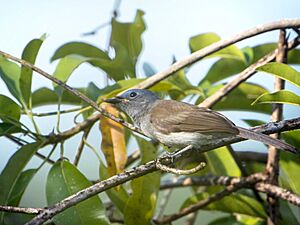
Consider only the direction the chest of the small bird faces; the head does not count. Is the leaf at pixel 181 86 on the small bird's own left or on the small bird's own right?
on the small bird's own right

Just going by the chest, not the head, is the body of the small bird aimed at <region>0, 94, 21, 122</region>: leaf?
yes

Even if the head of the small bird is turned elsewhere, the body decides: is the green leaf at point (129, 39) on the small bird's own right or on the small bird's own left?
on the small bird's own right

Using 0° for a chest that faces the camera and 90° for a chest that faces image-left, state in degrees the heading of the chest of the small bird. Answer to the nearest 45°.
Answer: approximately 90°

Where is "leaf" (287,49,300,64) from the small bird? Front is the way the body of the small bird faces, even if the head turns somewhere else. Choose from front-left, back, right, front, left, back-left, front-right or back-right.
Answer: back-right
